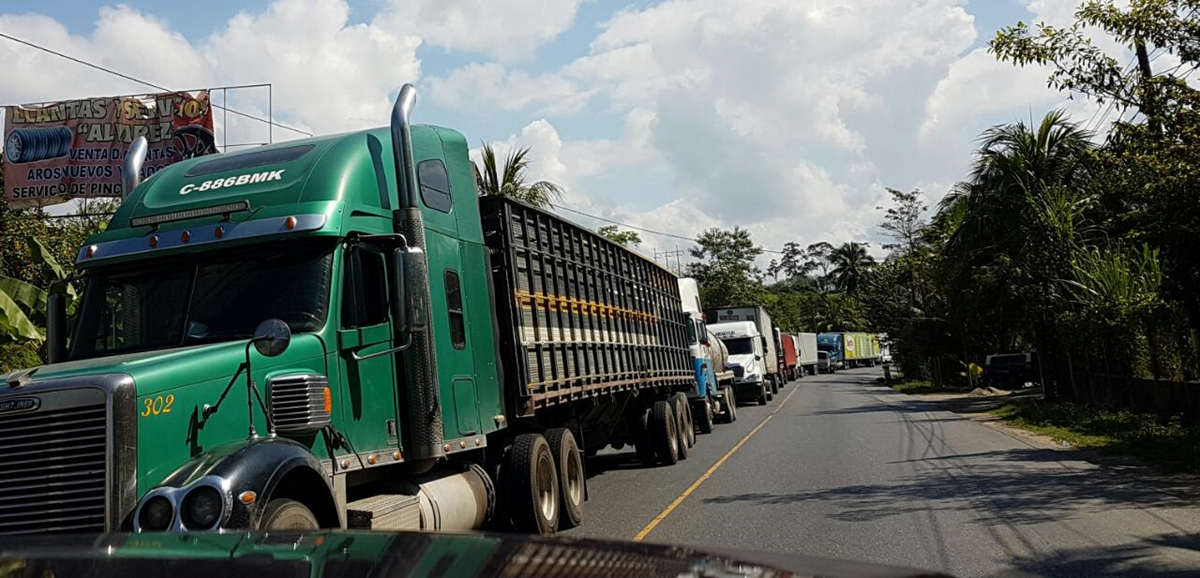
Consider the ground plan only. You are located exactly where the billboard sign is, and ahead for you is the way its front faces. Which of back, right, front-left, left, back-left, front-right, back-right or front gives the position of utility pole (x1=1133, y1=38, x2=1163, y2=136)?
front-left

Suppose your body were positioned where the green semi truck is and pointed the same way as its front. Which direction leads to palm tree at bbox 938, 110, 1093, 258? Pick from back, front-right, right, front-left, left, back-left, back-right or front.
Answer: back

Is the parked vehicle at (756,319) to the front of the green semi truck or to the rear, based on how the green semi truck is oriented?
to the rear

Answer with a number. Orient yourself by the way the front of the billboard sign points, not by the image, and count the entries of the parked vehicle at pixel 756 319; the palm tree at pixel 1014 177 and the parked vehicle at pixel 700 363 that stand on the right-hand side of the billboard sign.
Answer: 0

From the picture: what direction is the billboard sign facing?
toward the camera

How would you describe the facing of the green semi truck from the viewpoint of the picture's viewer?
facing the viewer and to the left of the viewer

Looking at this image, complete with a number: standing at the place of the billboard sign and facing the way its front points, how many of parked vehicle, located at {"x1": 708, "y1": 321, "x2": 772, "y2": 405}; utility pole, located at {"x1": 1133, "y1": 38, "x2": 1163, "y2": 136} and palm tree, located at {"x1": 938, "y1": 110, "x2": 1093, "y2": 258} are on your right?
0

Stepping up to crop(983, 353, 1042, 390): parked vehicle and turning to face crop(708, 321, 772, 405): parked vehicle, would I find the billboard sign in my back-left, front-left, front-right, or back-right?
front-left

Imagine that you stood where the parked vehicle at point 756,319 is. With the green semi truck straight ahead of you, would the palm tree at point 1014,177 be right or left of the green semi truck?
left

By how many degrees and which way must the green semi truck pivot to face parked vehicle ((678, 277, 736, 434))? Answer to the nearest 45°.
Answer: approximately 180°

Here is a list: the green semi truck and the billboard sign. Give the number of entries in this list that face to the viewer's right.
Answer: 0

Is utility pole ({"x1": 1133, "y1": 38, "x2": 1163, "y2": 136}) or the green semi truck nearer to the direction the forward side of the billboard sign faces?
the green semi truck

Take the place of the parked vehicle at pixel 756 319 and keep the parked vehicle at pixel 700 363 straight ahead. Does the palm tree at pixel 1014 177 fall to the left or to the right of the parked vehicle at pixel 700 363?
left
